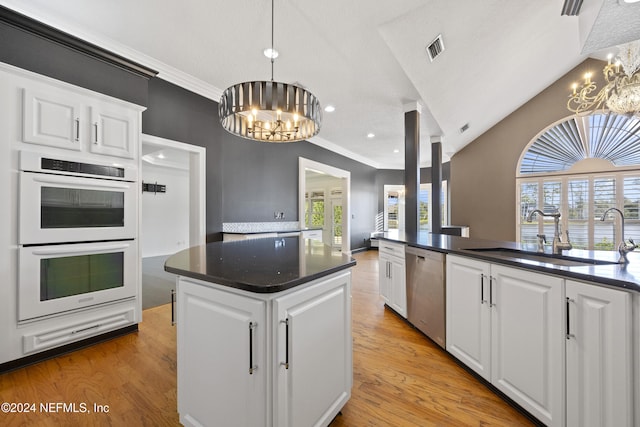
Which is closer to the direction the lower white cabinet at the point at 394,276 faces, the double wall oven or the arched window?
the double wall oven

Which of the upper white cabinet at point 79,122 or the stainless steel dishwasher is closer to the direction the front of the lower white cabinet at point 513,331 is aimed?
the upper white cabinet

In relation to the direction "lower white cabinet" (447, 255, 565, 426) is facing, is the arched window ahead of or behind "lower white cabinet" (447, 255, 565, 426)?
behind

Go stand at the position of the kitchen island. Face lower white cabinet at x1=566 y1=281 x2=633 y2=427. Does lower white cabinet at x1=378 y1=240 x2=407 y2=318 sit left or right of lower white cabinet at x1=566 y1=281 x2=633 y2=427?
left

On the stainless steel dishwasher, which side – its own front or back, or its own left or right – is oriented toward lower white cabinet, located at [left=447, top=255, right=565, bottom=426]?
left

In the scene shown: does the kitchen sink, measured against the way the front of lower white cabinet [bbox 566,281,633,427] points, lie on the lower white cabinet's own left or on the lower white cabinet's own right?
on the lower white cabinet's own right

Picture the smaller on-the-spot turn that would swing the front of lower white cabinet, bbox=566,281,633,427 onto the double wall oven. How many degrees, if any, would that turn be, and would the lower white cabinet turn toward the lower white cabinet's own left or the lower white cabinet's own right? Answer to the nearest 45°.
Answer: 0° — it already faces it

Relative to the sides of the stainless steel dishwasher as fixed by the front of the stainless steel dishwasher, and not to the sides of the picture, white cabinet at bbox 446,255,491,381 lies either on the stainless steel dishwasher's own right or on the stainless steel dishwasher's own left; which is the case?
on the stainless steel dishwasher's own left

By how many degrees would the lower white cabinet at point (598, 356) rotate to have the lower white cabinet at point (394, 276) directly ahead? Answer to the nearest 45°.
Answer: approximately 90° to its right

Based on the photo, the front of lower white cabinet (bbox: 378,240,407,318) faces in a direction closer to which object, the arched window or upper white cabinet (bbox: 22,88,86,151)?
the upper white cabinet
